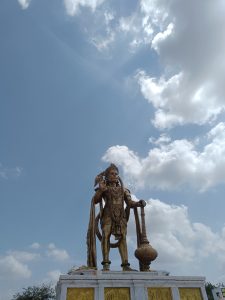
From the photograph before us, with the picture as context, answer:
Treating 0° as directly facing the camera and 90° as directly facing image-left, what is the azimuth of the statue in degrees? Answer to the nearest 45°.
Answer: approximately 0°
